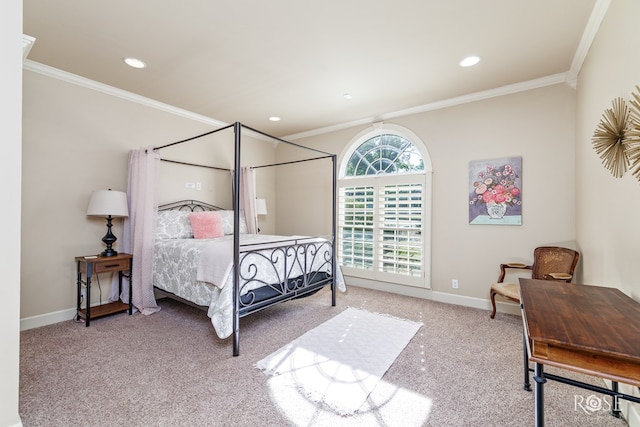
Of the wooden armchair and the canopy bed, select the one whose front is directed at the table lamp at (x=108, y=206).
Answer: the wooden armchair

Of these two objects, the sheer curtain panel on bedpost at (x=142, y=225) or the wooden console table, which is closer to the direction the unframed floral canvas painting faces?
the wooden console table

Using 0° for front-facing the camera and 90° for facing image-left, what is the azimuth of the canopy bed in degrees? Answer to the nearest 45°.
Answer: approximately 315°

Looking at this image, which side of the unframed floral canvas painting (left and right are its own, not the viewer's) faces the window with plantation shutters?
right

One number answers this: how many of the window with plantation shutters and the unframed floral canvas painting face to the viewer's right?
0

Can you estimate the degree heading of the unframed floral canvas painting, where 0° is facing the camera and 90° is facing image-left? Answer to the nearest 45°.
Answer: approximately 0°

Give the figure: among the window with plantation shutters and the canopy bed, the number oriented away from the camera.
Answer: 0

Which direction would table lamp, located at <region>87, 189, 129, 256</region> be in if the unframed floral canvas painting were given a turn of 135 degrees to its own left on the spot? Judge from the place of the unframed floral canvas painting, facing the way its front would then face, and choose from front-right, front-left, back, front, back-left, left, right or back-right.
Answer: back
